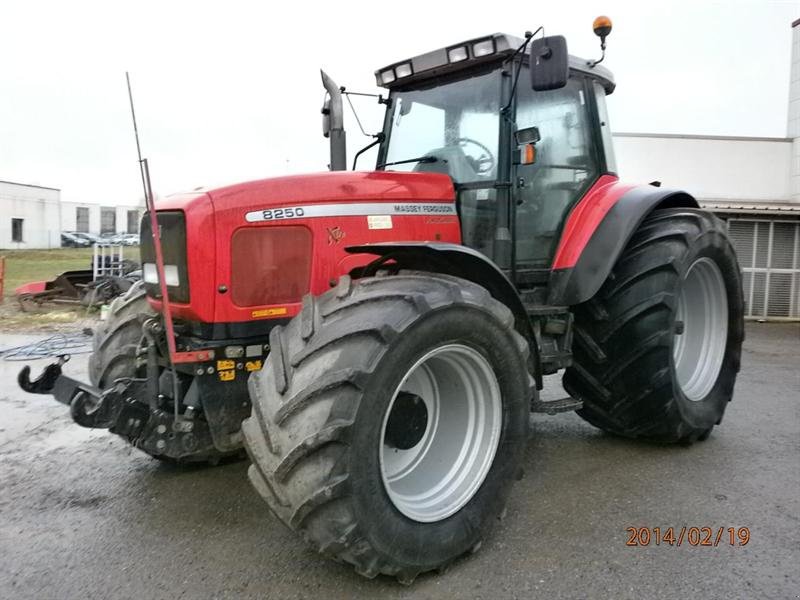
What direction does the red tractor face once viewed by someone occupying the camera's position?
facing the viewer and to the left of the viewer

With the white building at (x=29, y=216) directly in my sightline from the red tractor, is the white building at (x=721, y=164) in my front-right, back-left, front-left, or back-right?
front-right

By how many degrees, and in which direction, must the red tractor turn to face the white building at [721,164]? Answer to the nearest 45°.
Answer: approximately 180°

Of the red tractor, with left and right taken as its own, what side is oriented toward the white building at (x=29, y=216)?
right

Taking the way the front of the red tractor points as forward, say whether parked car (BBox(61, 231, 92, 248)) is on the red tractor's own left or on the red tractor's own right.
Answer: on the red tractor's own right

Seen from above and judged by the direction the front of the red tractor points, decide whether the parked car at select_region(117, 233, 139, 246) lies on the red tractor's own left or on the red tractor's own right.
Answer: on the red tractor's own right
